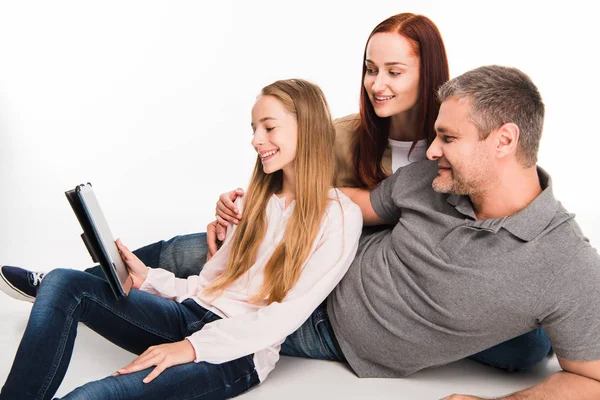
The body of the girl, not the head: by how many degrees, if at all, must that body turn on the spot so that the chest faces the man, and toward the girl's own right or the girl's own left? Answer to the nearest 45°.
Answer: approximately 135° to the girl's own left

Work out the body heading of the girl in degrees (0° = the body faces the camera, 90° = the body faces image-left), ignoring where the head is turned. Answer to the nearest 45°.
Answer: approximately 45°
